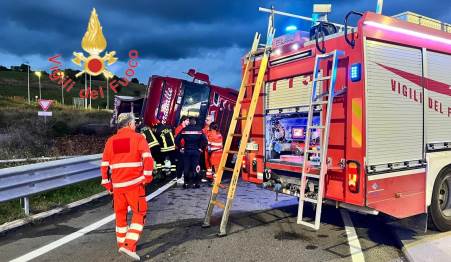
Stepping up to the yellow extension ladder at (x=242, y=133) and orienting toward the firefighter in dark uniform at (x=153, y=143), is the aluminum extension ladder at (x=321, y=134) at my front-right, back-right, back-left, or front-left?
back-right

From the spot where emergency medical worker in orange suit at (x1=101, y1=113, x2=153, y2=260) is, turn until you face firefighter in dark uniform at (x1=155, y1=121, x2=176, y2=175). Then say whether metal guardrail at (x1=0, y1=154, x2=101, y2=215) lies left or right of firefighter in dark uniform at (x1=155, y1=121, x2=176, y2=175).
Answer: left

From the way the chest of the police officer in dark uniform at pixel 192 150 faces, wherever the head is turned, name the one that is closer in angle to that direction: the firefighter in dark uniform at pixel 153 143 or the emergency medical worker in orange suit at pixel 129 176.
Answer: the firefighter in dark uniform

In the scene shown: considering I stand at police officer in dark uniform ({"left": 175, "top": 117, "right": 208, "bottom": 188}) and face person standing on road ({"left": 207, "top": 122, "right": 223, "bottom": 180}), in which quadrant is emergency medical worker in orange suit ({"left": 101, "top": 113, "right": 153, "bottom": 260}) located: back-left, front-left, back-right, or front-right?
back-right

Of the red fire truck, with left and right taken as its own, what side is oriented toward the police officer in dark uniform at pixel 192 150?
back

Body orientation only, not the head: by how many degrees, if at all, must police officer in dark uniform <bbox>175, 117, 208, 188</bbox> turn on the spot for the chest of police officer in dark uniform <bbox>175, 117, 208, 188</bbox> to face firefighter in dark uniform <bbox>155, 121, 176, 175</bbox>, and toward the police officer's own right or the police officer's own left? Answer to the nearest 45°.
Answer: approximately 45° to the police officer's own left

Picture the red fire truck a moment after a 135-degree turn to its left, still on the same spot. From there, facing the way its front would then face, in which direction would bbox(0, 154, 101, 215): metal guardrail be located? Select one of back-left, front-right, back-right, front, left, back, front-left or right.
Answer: front

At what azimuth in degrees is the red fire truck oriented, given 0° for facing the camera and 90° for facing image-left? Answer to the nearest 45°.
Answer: approximately 225°

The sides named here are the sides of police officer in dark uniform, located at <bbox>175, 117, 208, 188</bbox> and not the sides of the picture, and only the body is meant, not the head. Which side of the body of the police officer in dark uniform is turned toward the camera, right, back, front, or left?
back
